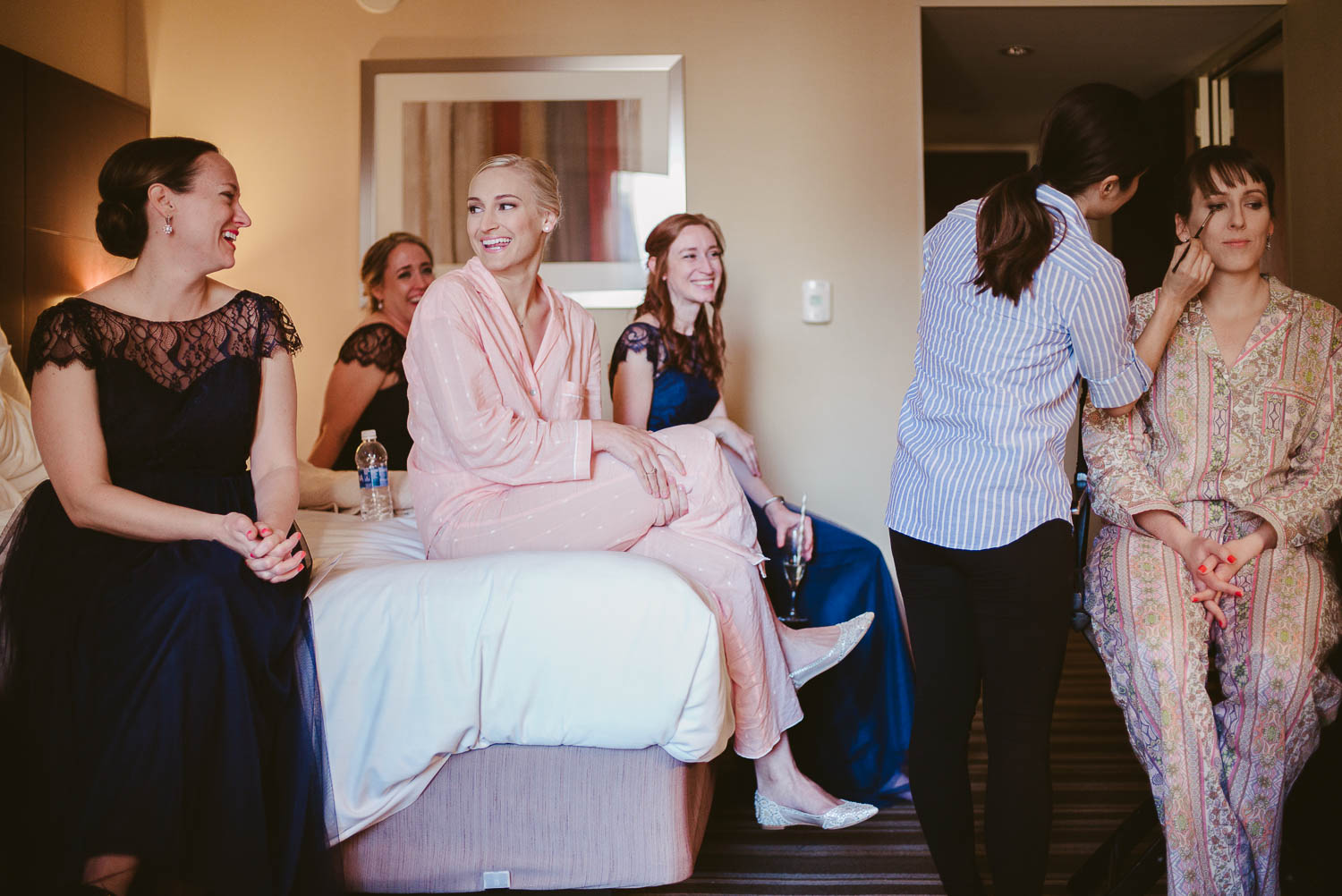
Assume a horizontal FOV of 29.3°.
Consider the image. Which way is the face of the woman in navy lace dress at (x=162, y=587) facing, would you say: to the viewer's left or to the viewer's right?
to the viewer's right

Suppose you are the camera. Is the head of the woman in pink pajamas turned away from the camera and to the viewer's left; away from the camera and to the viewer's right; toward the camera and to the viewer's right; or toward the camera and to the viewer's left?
toward the camera and to the viewer's left

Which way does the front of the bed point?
to the viewer's right

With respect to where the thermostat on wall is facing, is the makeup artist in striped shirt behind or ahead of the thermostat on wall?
ahead
